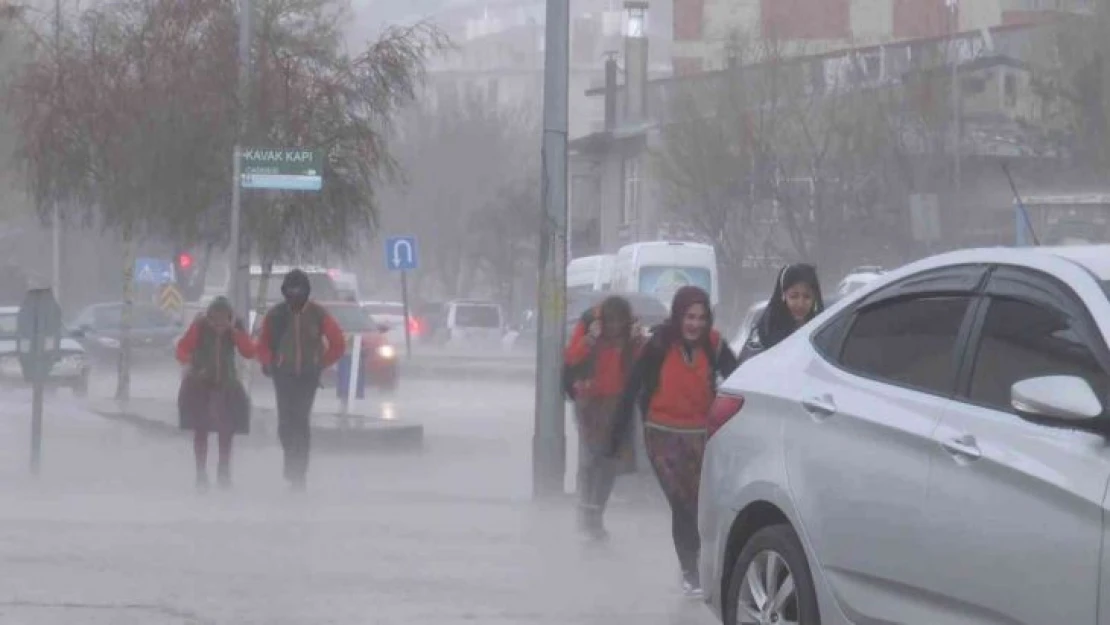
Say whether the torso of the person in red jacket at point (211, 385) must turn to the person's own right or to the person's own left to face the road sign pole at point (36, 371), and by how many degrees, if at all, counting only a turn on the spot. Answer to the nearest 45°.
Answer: approximately 135° to the person's own right

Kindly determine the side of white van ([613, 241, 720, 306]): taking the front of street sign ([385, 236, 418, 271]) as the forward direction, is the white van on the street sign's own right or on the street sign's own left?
on the street sign's own left

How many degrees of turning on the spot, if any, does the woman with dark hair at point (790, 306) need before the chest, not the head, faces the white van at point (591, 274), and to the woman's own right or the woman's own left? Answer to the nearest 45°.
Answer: approximately 180°

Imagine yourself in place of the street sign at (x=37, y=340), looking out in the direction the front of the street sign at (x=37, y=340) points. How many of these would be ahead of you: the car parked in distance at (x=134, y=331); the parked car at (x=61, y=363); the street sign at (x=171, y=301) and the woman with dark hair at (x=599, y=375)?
3

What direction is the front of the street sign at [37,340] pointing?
away from the camera

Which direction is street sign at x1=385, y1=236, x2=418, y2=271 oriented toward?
toward the camera

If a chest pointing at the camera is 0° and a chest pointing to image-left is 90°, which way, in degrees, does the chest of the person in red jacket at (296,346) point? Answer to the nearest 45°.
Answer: approximately 0°

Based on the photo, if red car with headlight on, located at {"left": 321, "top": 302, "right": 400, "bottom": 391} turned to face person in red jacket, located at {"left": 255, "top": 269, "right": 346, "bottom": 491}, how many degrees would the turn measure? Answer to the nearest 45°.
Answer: approximately 45° to its right

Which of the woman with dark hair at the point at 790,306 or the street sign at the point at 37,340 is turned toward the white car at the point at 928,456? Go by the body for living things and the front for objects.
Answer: the woman with dark hair

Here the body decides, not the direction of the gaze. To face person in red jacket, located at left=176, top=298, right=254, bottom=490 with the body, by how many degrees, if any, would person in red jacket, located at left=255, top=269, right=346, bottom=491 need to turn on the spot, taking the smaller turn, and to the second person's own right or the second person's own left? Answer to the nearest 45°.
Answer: approximately 135° to the second person's own right

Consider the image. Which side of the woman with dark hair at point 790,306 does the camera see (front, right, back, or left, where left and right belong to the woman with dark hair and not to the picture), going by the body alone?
front

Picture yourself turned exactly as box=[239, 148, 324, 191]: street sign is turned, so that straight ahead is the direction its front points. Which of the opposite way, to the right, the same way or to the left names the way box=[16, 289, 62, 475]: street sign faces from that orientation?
the opposite way
